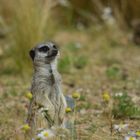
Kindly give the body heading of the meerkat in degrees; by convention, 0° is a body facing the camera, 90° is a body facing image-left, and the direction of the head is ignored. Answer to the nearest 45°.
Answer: approximately 315°
